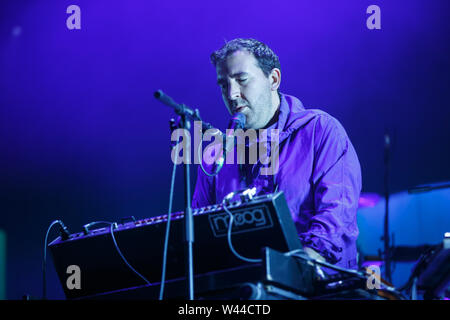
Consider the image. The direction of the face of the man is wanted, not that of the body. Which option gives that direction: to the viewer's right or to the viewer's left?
to the viewer's left

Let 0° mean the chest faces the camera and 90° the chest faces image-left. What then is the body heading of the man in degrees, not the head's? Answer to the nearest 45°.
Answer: approximately 45°

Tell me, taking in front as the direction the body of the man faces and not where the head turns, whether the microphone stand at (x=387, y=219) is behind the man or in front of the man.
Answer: behind
